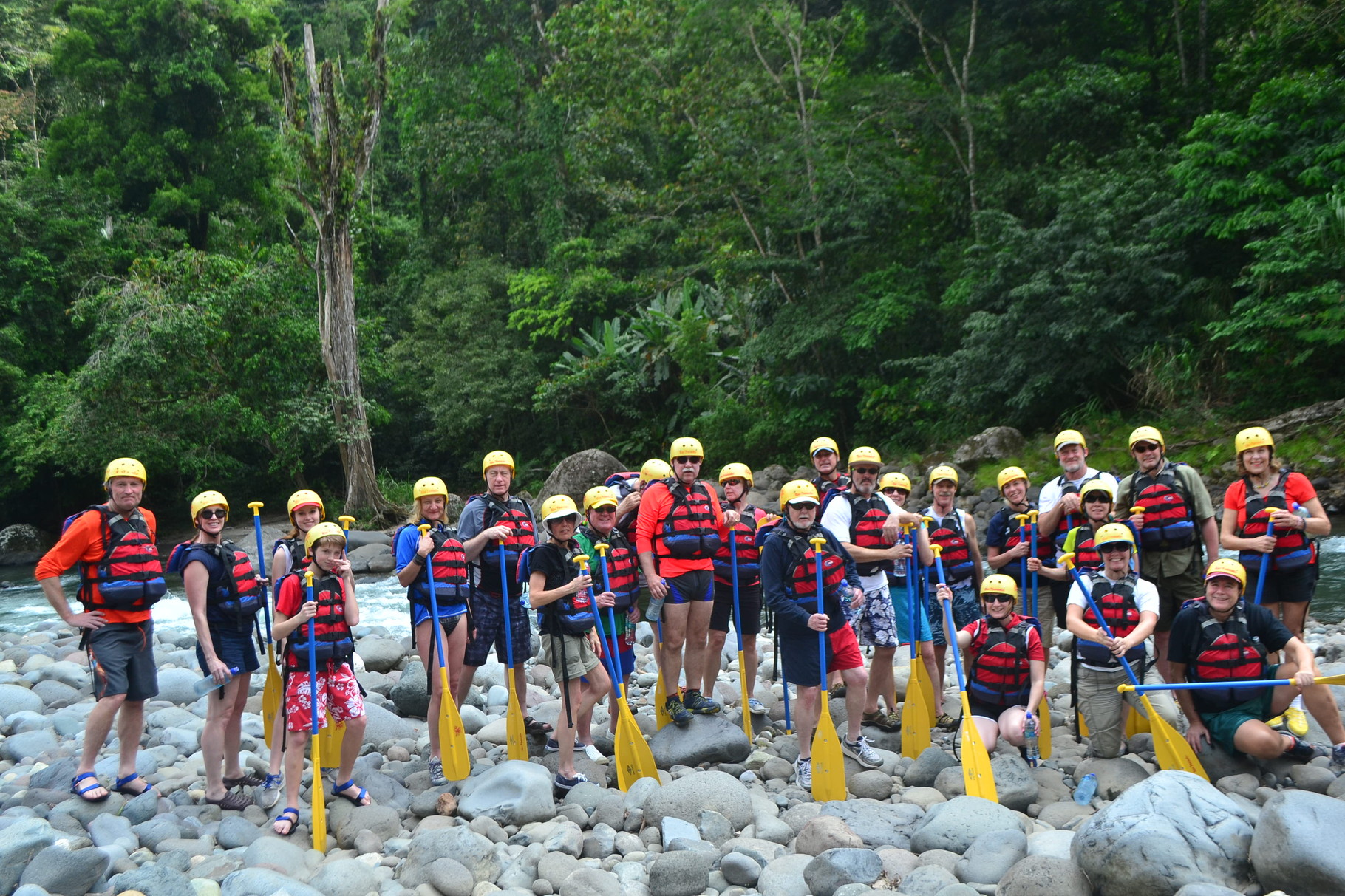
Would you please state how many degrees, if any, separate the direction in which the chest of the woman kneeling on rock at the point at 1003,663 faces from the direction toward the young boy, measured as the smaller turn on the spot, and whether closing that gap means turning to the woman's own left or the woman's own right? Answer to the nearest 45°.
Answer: approximately 45° to the woman's own right

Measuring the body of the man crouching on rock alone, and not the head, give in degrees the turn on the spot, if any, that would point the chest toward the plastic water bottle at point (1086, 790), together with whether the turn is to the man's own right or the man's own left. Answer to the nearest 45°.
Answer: approximately 90° to the man's own right

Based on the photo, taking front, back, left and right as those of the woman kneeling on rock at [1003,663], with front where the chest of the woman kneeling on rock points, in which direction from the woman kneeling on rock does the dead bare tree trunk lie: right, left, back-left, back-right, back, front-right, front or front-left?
back-right

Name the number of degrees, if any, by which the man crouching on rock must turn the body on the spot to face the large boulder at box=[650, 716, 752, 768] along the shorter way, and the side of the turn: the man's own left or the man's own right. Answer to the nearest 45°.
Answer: approximately 90° to the man's own right

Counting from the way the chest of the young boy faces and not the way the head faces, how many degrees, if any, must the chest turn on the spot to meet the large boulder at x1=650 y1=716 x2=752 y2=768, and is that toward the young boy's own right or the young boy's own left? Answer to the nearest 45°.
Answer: approximately 90° to the young boy's own left

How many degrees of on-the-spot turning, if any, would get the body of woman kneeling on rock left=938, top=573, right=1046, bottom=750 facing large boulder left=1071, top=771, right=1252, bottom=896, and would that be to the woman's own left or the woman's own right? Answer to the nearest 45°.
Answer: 0° — they already face it

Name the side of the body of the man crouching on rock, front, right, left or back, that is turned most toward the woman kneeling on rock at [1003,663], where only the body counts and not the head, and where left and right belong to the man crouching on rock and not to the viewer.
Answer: right

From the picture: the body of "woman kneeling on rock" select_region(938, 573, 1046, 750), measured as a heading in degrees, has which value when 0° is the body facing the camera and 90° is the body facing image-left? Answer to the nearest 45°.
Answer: approximately 0°

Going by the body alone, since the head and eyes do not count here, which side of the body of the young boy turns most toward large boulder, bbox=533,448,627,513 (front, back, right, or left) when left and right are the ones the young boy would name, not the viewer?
back
